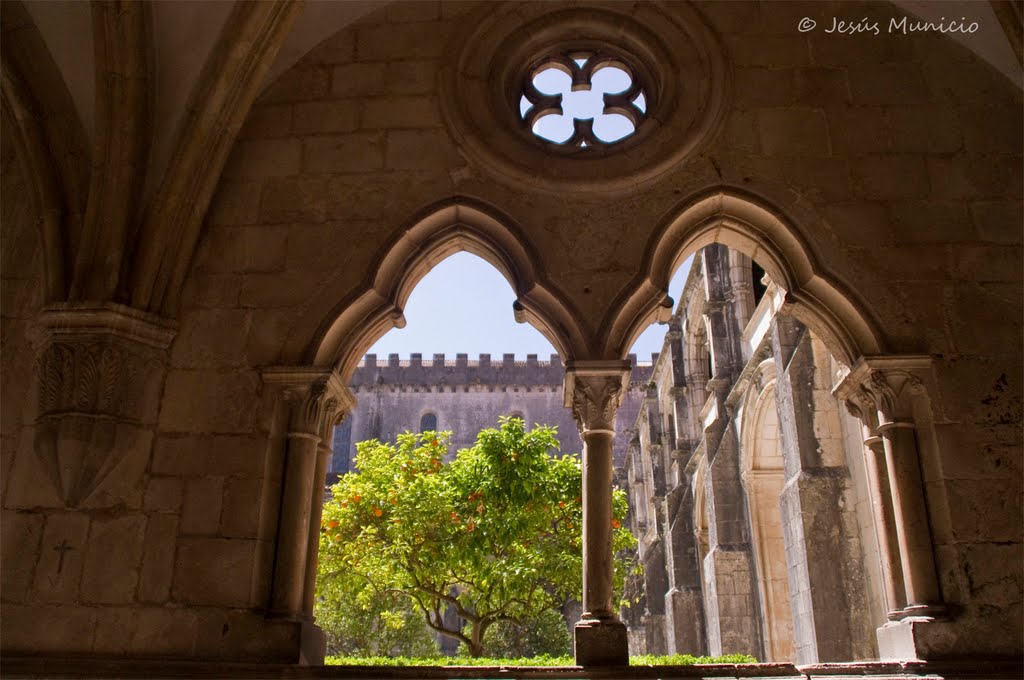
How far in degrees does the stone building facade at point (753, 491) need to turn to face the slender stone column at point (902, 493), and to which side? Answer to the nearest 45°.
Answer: approximately 45° to its left

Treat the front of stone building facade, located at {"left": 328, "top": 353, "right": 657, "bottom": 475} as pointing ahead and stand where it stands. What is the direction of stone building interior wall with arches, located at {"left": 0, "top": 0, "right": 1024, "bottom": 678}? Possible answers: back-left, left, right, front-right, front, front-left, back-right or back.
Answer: front

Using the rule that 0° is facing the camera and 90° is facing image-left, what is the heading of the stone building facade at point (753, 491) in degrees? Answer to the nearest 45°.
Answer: approximately 45°

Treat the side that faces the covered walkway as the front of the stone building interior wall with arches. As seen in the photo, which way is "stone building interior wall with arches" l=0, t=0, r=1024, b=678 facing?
toward the camera

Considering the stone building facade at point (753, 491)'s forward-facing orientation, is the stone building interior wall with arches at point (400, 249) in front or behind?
in front

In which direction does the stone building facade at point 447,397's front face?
toward the camera

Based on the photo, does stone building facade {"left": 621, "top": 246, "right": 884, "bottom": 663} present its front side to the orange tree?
yes

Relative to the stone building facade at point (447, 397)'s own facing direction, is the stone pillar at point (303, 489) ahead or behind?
ahead

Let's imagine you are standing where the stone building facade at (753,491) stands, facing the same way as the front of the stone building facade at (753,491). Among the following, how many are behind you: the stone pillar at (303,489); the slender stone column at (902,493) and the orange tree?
0

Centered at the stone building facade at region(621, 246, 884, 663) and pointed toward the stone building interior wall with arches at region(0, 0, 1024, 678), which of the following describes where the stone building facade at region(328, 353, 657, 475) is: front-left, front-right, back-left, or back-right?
back-right

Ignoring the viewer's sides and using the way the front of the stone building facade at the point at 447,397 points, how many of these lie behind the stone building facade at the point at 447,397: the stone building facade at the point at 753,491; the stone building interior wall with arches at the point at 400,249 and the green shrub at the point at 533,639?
0
